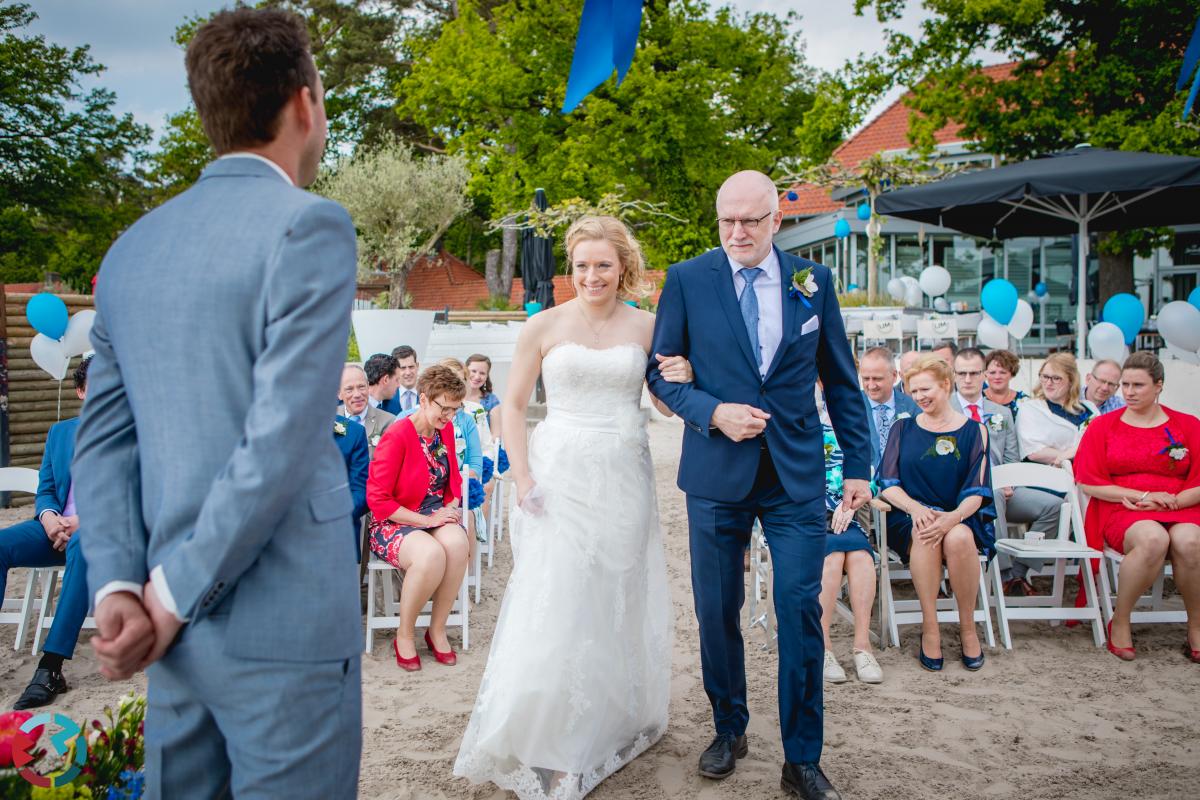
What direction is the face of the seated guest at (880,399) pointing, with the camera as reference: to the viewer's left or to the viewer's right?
to the viewer's left

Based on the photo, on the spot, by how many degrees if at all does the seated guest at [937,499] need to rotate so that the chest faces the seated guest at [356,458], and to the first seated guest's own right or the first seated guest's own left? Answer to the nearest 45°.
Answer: approximately 90° to the first seated guest's own right

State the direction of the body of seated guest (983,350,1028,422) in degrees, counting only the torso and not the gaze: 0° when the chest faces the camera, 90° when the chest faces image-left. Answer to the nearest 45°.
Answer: approximately 0°

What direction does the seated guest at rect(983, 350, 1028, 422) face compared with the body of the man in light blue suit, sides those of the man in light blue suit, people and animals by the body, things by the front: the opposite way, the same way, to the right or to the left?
the opposite way

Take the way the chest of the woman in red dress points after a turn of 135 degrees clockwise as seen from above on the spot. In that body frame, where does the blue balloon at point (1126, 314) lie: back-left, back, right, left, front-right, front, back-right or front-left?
front-right

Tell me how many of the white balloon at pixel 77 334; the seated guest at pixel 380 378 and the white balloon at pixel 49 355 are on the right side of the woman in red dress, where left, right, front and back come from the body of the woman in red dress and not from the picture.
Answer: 3

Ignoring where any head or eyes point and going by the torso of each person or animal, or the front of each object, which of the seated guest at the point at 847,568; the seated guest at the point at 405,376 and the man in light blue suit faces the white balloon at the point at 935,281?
the man in light blue suit

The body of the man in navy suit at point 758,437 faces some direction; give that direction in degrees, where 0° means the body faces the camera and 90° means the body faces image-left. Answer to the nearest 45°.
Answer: approximately 0°

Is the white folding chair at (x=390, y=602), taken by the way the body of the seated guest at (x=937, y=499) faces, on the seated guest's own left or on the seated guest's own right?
on the seated guest's own right

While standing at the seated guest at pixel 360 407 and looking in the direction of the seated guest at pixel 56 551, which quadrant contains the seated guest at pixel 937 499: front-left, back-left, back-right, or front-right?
back-left
